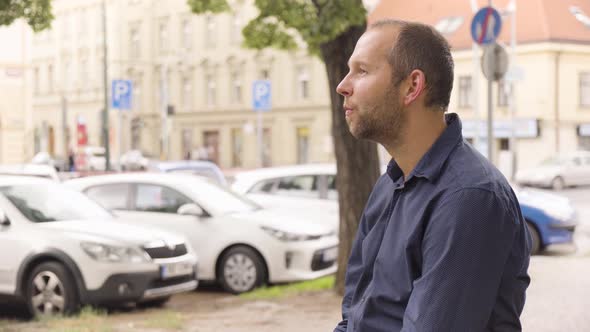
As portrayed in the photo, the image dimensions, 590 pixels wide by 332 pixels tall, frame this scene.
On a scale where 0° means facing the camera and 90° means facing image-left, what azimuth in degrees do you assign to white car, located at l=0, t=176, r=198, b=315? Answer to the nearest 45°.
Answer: approximately 315°

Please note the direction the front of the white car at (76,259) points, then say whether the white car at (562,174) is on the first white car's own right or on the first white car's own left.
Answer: on the first white car's own left

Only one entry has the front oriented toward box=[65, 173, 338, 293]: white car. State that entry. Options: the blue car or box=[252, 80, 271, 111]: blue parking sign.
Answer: the blue parking sign

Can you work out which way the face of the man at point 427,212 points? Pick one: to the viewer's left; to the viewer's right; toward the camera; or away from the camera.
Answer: to the viewer's left

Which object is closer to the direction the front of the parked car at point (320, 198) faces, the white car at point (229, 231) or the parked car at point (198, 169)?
the white car

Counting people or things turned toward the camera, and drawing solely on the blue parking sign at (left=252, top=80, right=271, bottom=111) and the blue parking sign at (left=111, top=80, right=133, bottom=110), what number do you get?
2

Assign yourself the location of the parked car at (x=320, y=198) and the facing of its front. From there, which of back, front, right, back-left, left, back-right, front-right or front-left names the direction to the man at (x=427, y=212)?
front-right

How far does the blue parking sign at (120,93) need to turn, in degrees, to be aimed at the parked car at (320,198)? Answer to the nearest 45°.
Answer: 0° — it already faces it

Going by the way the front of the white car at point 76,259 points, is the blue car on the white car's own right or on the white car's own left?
on the white car's own left

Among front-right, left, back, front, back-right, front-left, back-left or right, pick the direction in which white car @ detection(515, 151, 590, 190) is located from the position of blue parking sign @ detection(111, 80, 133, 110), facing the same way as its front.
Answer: left

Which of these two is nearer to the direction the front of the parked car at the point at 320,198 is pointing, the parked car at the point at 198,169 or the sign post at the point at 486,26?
the sign post
